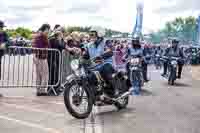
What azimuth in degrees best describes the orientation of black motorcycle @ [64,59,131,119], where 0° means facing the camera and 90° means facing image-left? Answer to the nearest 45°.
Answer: approximately 45°

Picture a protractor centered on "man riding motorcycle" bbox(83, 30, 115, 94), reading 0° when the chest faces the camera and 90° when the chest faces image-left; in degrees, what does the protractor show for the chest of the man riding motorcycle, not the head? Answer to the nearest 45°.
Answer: approximately 45°

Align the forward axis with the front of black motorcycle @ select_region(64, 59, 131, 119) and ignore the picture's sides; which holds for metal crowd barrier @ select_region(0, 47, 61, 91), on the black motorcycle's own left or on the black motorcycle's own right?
on the black motorcycle's own right

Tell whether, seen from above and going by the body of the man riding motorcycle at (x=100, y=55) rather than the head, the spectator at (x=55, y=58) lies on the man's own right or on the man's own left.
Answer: on the man's own right
